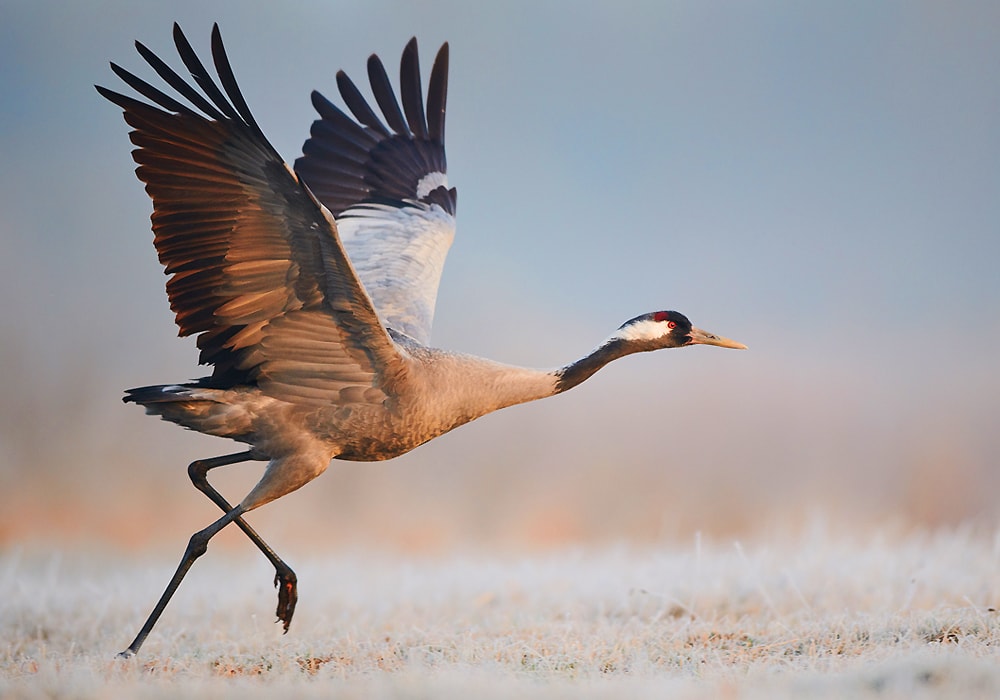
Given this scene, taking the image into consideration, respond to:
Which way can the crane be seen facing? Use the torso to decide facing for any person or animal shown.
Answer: to the viewer's right
